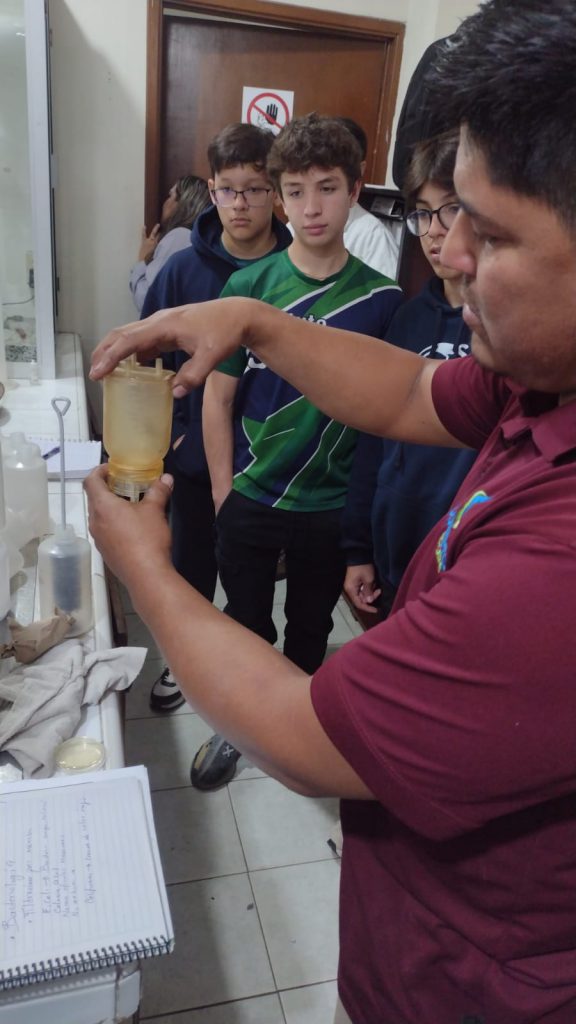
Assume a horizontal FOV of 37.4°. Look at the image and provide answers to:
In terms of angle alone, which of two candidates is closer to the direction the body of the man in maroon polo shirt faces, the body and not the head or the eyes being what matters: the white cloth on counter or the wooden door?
the white cloth on counter

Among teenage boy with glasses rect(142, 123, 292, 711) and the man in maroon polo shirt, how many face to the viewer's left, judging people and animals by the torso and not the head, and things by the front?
1

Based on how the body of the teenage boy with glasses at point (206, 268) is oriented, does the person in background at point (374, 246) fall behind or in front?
behind

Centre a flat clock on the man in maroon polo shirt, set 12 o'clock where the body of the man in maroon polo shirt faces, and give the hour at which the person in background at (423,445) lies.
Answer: The person in background is roughly at 3 o'clock from the man in maroon polo shirt.

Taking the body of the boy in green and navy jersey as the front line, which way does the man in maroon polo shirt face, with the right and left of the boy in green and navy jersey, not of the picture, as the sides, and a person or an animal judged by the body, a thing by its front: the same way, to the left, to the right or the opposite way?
to the right

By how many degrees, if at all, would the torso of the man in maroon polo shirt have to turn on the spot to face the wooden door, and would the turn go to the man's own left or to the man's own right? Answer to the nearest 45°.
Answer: approximately 90° to the man's own right

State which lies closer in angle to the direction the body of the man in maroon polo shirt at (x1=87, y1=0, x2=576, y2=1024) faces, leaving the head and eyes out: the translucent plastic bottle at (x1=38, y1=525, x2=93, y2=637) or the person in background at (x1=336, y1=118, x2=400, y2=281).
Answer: the translucent plastic bottle

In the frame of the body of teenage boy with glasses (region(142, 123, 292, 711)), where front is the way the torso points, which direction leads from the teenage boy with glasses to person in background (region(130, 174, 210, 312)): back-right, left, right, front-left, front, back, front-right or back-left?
back

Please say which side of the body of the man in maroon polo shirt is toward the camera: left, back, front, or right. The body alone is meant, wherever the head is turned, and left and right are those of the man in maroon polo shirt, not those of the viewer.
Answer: left
